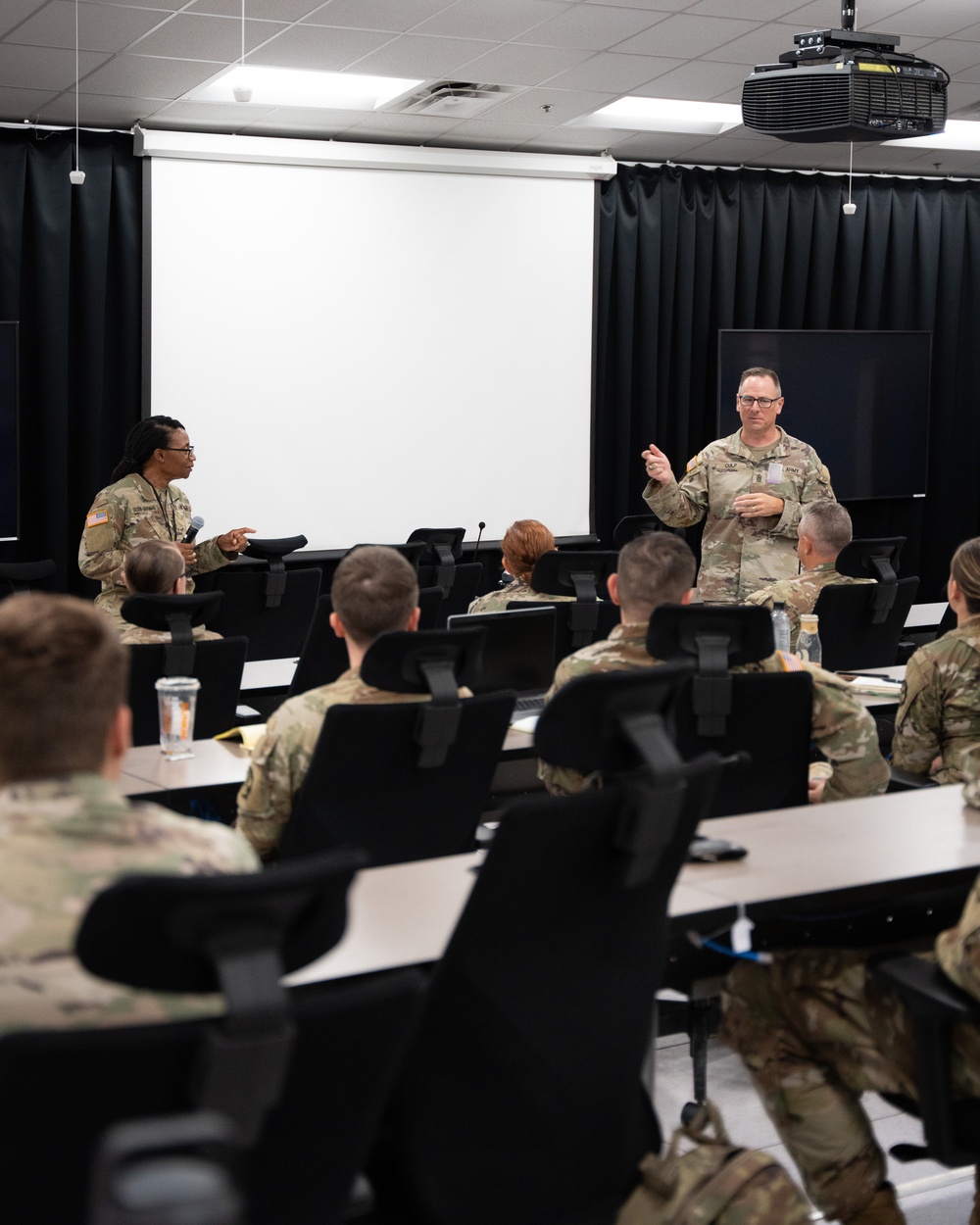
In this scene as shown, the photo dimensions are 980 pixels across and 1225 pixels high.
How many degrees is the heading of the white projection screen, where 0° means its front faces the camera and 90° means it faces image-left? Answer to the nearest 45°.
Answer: approximately 315°

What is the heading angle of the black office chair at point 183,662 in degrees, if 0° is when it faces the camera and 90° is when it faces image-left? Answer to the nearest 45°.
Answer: approximately 180°

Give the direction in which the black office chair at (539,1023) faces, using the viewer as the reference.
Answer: facing away from the viewer and to the left of the viewer

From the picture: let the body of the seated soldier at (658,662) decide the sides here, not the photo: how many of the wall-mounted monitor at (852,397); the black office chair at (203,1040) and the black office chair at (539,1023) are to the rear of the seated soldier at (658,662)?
2

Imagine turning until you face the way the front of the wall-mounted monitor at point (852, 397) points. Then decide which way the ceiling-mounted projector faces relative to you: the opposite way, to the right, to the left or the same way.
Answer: the opposite way

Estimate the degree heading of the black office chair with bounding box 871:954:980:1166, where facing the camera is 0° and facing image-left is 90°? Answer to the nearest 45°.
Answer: approximately 135°

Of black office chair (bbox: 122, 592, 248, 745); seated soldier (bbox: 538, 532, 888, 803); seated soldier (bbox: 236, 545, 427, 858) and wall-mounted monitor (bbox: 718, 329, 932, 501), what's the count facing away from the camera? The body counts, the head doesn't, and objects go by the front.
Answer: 3

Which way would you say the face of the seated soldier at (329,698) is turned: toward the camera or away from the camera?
away from the camera

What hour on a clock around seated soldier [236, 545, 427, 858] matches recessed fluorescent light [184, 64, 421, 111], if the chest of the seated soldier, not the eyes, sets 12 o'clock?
The recessed fluorescent light is roughly at 12 o'clock from the seated soldier.
